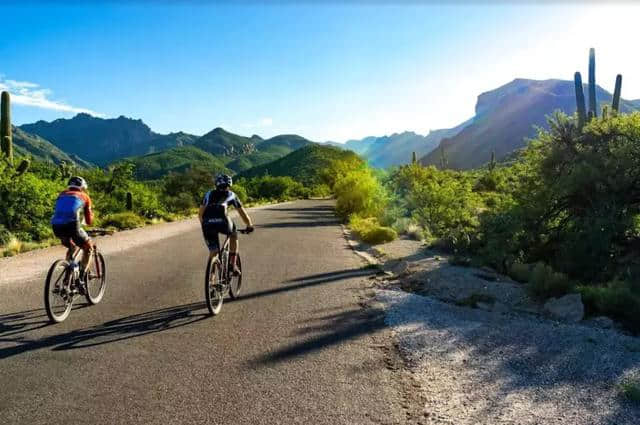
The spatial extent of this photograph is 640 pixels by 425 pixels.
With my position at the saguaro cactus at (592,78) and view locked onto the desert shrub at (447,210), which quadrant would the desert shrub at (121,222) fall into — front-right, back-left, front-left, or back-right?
front-right

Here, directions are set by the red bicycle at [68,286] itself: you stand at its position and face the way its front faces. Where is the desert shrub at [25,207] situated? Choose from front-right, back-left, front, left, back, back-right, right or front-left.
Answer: front-left

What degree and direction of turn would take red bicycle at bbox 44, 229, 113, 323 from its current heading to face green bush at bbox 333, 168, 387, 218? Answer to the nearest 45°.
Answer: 0° — it already faces it

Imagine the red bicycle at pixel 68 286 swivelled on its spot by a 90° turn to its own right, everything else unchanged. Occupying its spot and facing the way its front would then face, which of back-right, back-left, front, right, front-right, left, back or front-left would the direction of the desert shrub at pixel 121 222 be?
back-left

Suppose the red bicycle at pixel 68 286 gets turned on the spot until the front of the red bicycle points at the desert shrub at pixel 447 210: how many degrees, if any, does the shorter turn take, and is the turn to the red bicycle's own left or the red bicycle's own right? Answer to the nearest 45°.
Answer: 0° — it already faces it

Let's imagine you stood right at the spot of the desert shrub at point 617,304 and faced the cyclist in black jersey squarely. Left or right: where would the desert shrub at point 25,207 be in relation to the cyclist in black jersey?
right

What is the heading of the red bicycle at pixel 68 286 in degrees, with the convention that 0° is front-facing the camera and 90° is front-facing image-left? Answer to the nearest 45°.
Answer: approximately 225°

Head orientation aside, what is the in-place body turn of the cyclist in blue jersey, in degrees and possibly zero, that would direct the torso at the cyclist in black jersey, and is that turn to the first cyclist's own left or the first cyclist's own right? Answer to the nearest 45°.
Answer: approximately 45° to the first cyclist's own right

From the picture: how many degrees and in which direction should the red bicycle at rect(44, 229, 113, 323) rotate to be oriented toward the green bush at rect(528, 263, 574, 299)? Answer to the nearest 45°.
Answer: approximately 45° to its right

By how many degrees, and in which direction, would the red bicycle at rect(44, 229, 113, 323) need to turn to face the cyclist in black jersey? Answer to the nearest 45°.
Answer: approximately 45° to its right

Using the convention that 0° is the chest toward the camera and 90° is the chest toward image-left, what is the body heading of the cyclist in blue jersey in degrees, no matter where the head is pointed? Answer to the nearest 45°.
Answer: approximately 225°
